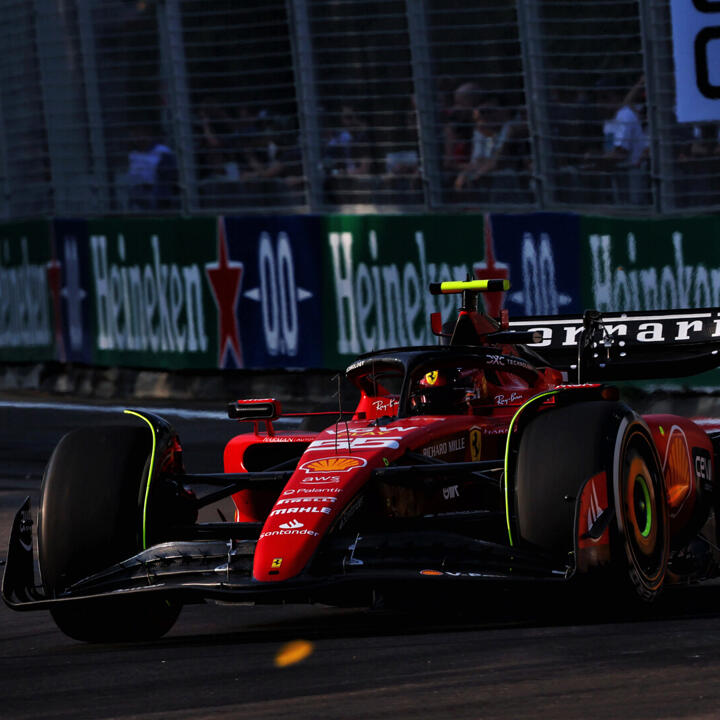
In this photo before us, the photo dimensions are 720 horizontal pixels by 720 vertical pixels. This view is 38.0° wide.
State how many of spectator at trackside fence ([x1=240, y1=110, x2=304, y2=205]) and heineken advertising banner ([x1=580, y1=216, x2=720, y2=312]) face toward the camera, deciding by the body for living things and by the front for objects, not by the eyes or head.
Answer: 2

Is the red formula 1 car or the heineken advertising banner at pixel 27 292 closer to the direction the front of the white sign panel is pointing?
the red formula 1 car

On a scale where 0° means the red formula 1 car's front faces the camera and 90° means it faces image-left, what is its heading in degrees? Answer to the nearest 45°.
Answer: approximately 45°

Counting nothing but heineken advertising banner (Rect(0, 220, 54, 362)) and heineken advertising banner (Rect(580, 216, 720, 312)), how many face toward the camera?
2

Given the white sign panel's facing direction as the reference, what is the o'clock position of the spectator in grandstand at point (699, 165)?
The spectator in grandstand is roughly at 6 o'clock from the white sign panel.

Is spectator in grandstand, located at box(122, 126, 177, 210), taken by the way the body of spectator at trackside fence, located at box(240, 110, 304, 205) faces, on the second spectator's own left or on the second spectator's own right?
on the second spectator's own right

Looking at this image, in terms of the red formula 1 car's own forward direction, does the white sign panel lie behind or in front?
behind

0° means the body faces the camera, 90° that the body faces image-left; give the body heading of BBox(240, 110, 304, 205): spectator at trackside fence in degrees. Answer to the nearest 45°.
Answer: approximately 0°

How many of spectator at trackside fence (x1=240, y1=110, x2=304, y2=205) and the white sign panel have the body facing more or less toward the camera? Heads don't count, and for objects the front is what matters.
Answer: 2
